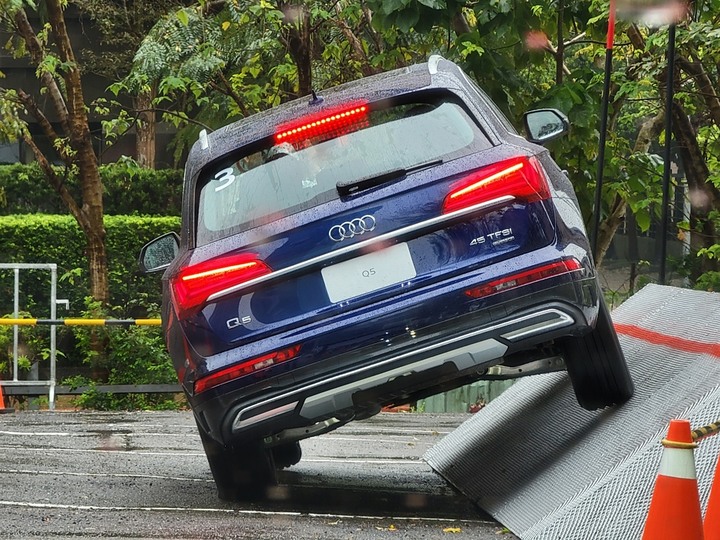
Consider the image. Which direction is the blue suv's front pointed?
away from the camera
